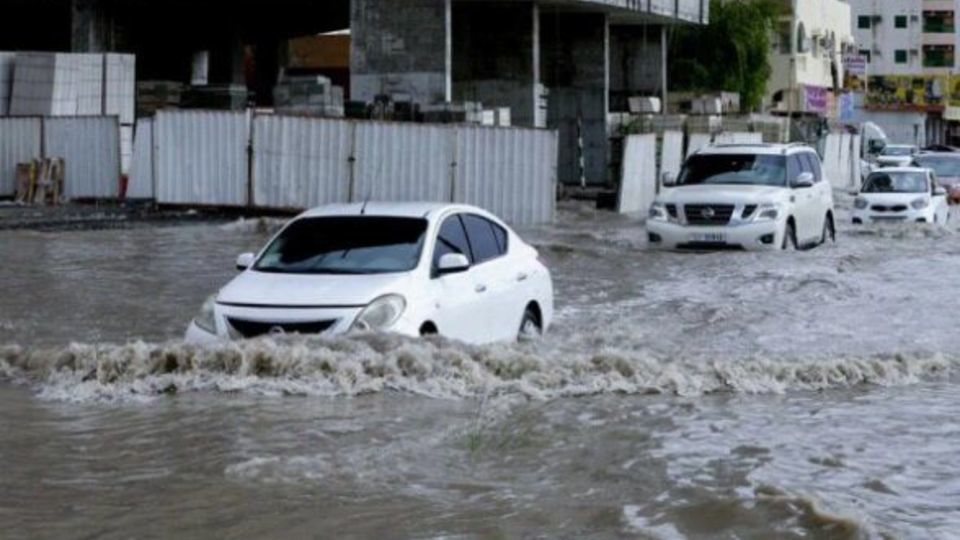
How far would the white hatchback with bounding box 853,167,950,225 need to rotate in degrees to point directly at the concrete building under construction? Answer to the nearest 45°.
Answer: approximately 135° to its right

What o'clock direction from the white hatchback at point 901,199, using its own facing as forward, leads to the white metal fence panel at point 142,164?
The white metal fence panel is roughly at 2 o'clock from the white hatchback.

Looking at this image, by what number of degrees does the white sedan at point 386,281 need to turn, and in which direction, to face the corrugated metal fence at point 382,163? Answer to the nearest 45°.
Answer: approximately 135° to its right

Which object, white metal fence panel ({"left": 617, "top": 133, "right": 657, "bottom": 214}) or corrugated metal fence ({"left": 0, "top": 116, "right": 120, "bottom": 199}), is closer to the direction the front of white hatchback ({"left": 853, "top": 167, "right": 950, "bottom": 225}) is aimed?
the corrugated metal fence

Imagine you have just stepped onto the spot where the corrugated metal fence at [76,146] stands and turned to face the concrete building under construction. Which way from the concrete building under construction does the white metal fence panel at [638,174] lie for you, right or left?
right

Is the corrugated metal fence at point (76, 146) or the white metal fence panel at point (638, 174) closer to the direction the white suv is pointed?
the corrugated metal fence

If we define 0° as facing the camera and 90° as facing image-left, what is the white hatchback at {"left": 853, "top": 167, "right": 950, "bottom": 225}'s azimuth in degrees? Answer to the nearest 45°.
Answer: approximately 0°

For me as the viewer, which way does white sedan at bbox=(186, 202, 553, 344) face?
facing the viewer and to the left of the viewer

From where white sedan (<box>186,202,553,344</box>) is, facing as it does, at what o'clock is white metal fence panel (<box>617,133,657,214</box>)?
The white metal fence panel is roughly at 5 o'clock from the white sedan.

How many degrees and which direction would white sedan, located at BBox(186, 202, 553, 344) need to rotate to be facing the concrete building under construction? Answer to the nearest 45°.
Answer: approximately 135° to its right

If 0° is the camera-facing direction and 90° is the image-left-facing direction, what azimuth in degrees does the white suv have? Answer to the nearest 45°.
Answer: approximately 45°
